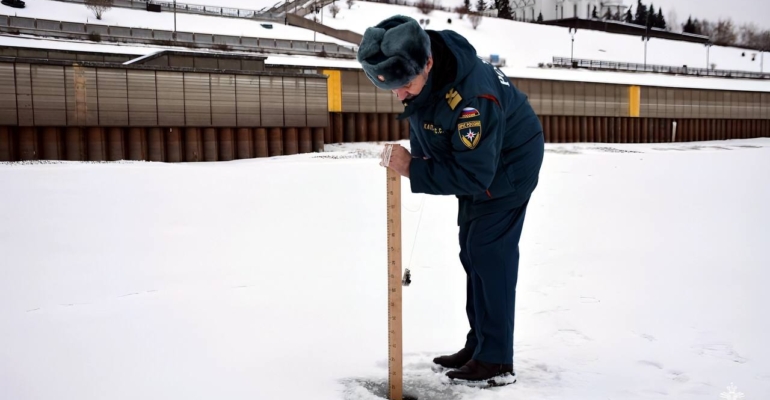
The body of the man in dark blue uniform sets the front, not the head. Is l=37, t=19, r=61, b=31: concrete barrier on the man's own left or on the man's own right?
on the man's own right

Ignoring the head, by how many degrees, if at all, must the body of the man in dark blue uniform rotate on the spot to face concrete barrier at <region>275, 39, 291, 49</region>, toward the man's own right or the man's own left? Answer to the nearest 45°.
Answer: approximately 90° to the man's own right

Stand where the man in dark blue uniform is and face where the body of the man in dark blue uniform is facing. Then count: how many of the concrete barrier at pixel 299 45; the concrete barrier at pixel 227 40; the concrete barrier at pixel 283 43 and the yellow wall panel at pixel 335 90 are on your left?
0

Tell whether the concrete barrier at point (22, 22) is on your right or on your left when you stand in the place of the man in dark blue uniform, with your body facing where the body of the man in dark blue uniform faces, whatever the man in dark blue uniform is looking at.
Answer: on your right

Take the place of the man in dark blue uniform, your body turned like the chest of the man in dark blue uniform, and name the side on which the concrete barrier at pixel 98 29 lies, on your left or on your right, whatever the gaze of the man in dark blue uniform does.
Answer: on your right

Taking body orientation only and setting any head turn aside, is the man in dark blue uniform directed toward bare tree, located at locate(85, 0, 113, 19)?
no

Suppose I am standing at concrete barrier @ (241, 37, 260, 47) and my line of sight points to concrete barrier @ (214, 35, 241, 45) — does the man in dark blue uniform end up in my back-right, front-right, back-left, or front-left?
back-left

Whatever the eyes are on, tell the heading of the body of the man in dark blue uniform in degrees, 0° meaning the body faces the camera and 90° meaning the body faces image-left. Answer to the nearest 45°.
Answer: approximately 90°

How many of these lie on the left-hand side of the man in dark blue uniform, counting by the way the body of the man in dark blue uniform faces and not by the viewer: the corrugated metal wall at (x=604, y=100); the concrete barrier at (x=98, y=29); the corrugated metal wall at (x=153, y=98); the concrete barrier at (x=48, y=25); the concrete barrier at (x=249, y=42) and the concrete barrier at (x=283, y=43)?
0

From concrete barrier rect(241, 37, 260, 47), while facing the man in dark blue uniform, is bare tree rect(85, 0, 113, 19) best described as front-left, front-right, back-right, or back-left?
back-right

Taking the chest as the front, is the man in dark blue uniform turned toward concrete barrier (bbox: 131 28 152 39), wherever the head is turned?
no

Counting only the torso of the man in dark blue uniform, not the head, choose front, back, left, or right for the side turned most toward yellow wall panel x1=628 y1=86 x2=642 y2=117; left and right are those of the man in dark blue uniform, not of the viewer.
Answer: right

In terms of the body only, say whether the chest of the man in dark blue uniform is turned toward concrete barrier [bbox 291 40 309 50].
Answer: no

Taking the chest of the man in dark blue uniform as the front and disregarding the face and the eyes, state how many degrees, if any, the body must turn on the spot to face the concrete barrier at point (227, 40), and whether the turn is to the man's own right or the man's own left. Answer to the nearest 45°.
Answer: approximately 90° to the man's own right

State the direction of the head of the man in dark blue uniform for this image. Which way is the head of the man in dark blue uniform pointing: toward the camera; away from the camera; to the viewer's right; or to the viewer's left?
to the viewer's left
